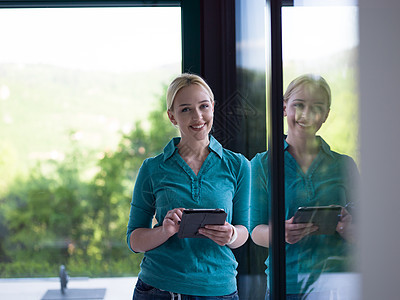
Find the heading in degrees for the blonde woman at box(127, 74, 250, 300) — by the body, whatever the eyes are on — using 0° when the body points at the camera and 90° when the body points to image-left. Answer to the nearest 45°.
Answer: approximately 0°
